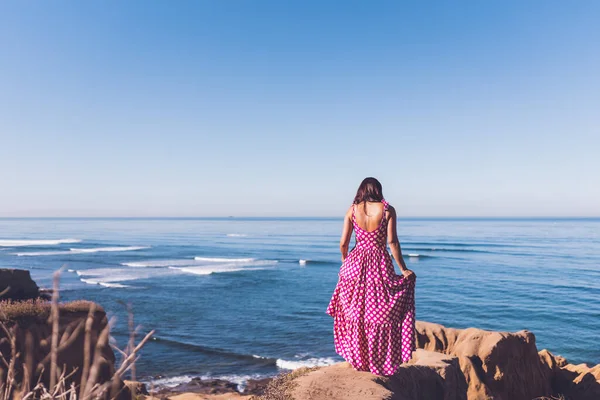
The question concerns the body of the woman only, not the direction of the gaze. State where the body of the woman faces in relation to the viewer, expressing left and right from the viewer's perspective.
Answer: facing away from the viewer

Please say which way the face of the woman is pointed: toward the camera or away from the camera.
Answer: away from the camera

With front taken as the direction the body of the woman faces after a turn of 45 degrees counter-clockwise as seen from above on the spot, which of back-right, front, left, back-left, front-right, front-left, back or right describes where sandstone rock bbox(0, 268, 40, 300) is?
front
